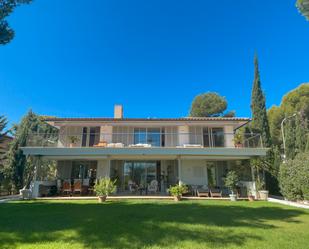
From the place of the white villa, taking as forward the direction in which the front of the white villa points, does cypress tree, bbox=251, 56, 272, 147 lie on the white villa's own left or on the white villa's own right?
on the white villa's own left

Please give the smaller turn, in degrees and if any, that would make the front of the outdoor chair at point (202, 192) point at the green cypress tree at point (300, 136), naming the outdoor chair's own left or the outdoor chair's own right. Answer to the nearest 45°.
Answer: approximately 135° to the outdoor chair's own left

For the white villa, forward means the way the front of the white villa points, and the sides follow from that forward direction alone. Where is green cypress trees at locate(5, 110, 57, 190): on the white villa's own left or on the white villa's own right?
on the white villa's own right

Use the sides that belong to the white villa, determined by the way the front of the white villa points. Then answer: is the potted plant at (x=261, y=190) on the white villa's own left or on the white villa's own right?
on the white villa's own left

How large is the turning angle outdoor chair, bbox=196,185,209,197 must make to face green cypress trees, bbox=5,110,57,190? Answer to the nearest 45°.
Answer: approximately 45° to its right

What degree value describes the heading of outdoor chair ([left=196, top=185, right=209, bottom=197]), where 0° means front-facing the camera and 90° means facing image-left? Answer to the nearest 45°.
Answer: approximately 45°

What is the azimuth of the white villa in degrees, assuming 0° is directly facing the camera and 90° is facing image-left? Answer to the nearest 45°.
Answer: approximately 0°

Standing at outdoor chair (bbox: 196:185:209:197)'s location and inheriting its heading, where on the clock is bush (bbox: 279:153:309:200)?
The bush is roughly at 8 o'clock from the outdoor chair.

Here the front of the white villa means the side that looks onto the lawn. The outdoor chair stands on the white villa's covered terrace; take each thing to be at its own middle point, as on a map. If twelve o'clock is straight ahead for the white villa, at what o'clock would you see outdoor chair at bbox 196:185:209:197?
The outdoor chair is roughly at 10 o'clock from the white villa.

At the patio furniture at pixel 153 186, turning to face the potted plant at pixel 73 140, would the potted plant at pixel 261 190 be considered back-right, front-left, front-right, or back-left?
back-left
